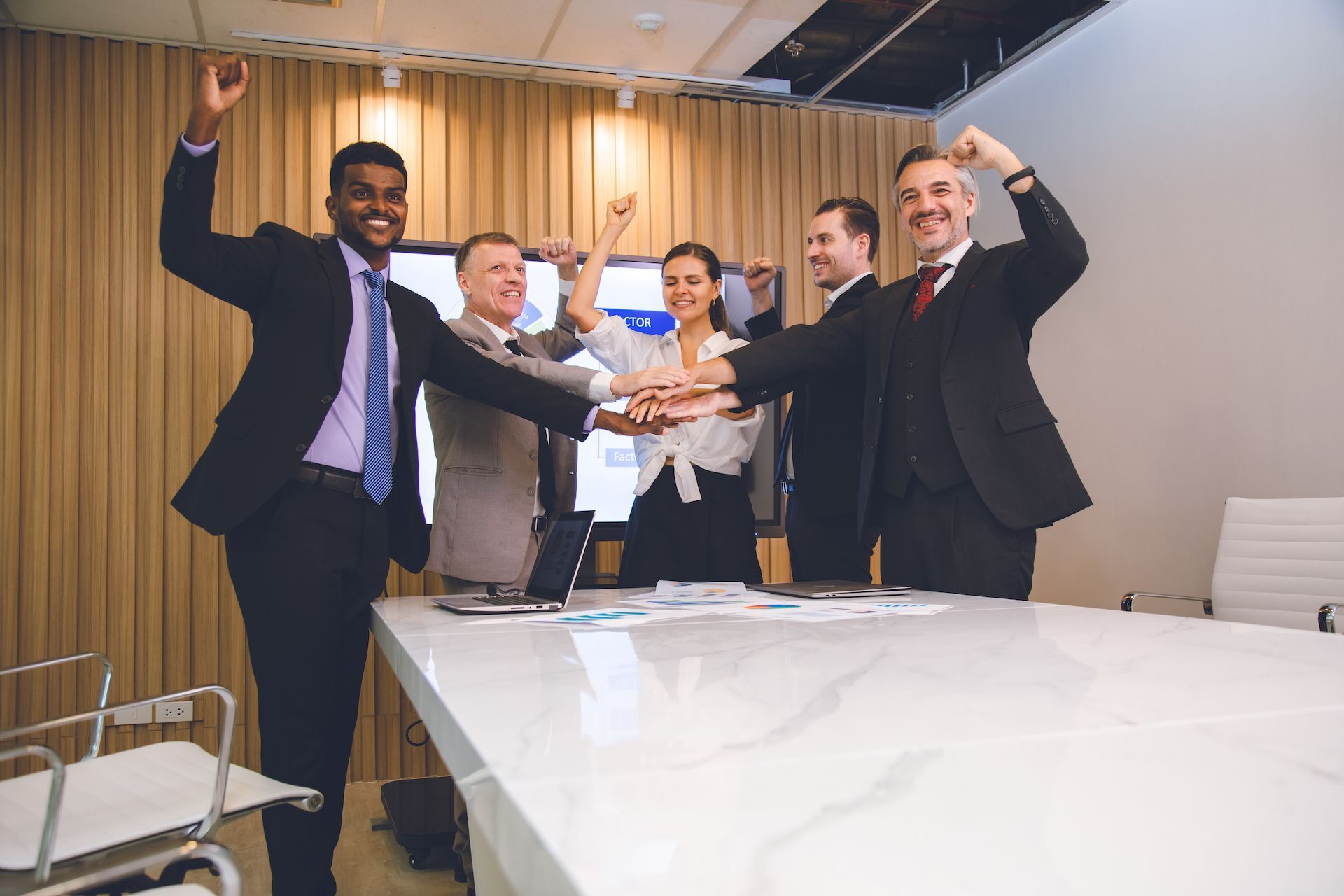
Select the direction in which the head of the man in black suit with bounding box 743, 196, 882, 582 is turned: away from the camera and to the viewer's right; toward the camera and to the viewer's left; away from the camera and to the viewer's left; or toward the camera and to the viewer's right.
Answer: toward the camera and to the viewer's left

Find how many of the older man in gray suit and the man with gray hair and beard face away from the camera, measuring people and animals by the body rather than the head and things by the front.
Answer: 0

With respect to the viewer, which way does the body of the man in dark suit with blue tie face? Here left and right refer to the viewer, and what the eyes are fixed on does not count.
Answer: facing the viewer and to the right of the viewer

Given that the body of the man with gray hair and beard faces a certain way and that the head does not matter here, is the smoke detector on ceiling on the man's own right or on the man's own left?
on the man's own right

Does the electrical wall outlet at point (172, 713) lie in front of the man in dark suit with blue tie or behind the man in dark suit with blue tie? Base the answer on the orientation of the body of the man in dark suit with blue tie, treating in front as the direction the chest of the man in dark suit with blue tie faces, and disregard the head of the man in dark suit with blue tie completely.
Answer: behind

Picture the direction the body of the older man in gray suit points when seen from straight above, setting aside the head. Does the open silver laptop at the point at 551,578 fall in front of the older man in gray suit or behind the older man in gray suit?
in front

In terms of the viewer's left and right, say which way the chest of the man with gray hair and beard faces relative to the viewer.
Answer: facing the viewer and to the left of the viewer

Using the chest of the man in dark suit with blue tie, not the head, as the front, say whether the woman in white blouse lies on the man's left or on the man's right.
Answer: on the man's left

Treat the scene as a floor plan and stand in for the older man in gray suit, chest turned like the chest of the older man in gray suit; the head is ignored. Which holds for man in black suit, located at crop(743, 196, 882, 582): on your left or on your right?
on your left

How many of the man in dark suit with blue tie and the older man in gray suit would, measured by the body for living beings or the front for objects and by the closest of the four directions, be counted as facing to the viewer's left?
0

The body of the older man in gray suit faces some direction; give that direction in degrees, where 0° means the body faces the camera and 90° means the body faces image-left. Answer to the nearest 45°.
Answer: approximately 315°
